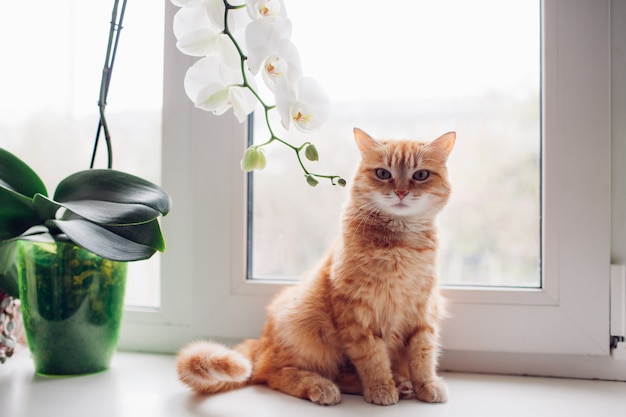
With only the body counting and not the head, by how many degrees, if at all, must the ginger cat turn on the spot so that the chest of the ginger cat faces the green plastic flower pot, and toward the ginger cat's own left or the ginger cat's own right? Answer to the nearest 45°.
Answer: approximately 135° to the ginger cat's own right

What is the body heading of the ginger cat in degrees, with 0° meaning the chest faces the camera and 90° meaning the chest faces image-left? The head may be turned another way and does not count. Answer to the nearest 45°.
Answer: approximately 315°
